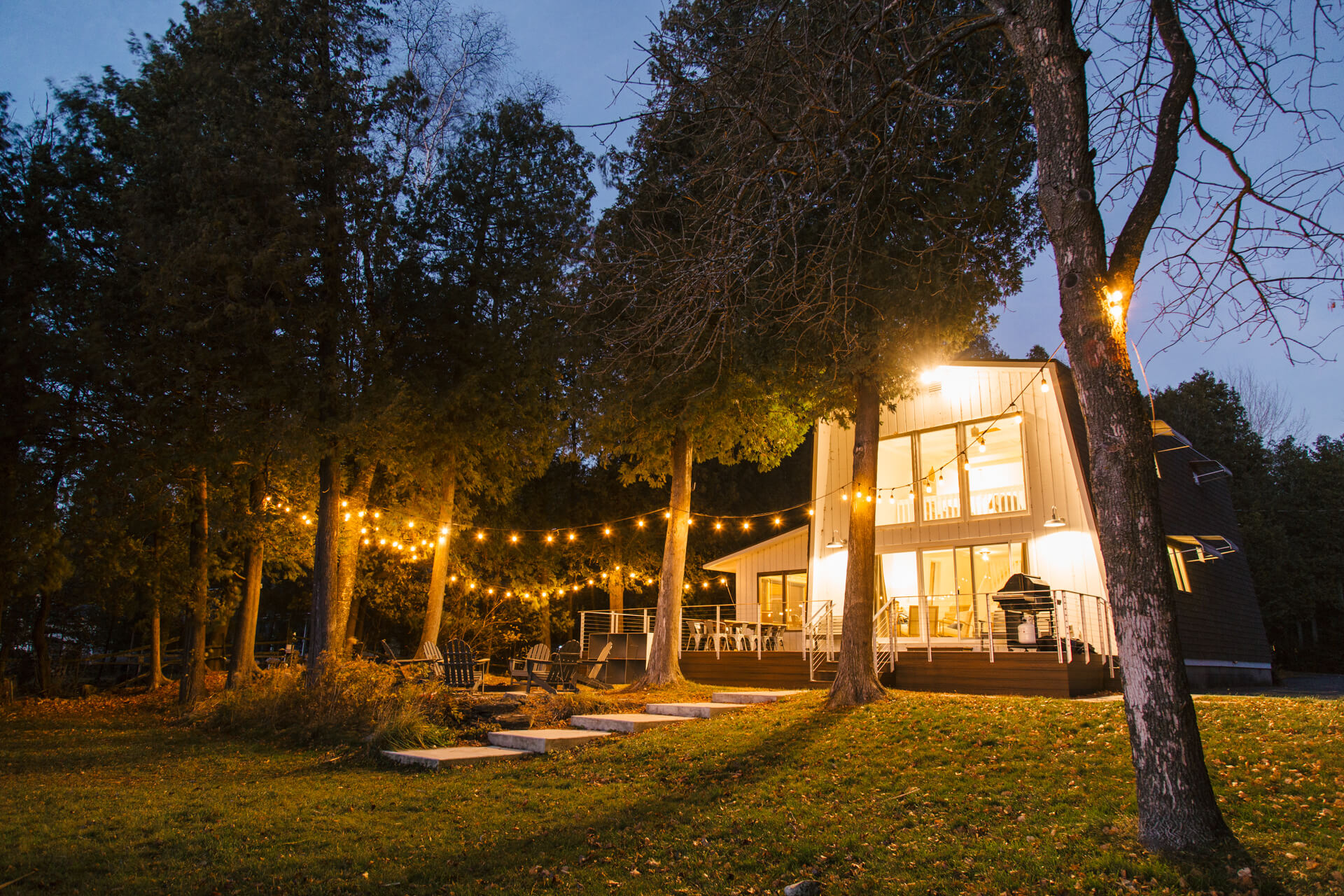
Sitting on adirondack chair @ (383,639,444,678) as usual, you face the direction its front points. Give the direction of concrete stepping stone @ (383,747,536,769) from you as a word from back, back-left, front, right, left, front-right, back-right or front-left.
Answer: right

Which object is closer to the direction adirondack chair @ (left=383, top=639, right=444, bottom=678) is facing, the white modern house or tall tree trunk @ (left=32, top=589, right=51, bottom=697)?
the white modern house

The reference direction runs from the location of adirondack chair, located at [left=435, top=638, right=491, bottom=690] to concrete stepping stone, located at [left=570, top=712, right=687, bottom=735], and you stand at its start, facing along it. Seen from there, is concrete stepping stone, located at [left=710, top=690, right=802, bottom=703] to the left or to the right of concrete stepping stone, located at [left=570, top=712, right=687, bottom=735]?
left

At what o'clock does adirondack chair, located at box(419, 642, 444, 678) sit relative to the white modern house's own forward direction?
The adirondack chair is roughly at 2 o'clock from the white modern house.

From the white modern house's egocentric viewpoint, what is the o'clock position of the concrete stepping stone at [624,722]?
The concrete stepping stone is roughly at 1 o'clock from the white modern house.

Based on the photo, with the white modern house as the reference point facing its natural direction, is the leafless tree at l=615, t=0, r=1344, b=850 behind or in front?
in front

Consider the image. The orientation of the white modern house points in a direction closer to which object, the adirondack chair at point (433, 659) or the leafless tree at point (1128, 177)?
the leafless tree

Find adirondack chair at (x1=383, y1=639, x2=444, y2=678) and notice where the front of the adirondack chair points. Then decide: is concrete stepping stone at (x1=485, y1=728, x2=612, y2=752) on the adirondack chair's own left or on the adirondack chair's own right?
on the adirondack chair's own right

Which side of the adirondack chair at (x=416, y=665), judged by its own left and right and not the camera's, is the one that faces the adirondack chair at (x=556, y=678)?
front

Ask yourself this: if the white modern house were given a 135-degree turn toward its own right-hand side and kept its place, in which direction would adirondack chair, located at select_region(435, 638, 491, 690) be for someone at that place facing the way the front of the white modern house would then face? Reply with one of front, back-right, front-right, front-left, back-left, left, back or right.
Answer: left

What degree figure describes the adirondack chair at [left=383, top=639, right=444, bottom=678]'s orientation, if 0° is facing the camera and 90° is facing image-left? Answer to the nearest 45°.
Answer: approximately 270°

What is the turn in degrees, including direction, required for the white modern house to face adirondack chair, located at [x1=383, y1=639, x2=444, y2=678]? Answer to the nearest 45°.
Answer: approximately 45° to its right

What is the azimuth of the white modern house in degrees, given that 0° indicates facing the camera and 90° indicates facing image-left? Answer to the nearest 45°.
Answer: approximately 0°

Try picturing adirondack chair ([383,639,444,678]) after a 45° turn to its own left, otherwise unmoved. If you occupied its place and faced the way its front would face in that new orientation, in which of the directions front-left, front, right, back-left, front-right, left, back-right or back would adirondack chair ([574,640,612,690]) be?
front

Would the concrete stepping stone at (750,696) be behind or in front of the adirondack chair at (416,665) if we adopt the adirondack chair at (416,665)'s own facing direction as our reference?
in front

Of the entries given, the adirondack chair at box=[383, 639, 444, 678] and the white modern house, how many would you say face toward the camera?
1

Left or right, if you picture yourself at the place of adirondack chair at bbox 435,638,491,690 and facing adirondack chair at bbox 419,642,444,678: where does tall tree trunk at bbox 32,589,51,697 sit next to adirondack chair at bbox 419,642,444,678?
left
